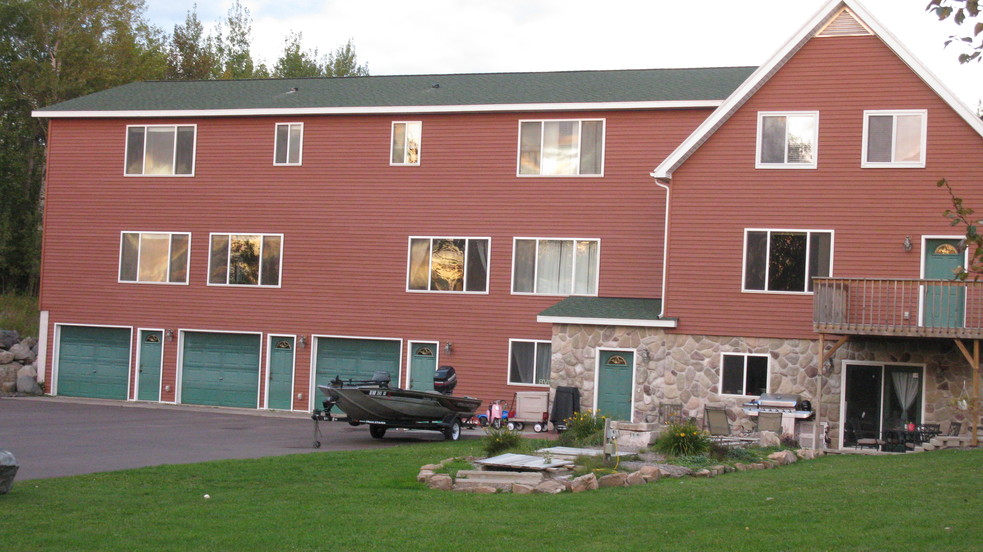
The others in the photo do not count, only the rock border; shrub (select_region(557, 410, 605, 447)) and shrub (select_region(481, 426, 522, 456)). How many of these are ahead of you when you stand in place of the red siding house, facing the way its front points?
3

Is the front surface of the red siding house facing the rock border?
yes

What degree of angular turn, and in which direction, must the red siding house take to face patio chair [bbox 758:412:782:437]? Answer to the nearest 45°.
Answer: approximately 45° to its left

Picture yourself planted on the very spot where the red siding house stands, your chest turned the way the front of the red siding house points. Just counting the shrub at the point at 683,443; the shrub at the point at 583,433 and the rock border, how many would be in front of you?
3

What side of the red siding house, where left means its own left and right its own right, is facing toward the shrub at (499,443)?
front

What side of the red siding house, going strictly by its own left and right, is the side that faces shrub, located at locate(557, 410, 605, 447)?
front

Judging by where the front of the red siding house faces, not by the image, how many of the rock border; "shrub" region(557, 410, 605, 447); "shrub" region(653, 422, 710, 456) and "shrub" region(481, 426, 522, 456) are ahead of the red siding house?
4

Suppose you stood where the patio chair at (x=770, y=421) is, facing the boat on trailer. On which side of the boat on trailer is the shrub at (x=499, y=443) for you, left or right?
left

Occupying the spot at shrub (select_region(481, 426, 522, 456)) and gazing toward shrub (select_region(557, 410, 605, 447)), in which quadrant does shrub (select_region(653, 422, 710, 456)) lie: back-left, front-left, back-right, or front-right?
front-right

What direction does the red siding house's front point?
toward the camera
